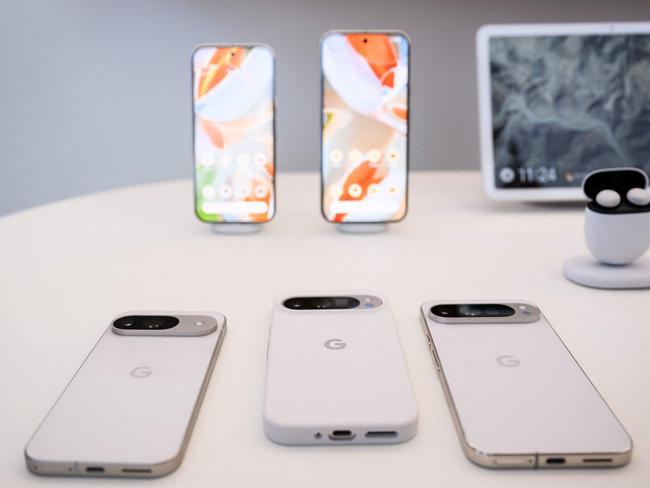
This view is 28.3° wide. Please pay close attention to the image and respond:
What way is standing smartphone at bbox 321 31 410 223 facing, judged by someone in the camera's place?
facing the viewer

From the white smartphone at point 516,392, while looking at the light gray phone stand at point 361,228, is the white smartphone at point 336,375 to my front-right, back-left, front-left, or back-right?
front-left
